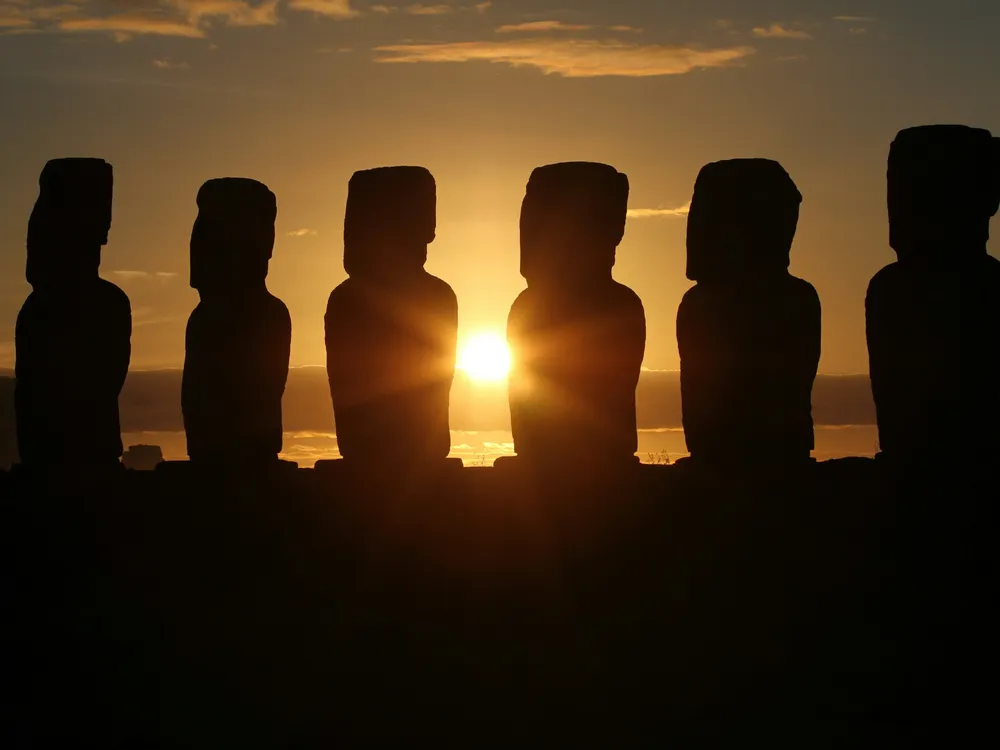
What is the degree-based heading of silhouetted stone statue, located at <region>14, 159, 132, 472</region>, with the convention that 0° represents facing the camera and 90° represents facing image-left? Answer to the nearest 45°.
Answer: approximately 45°
